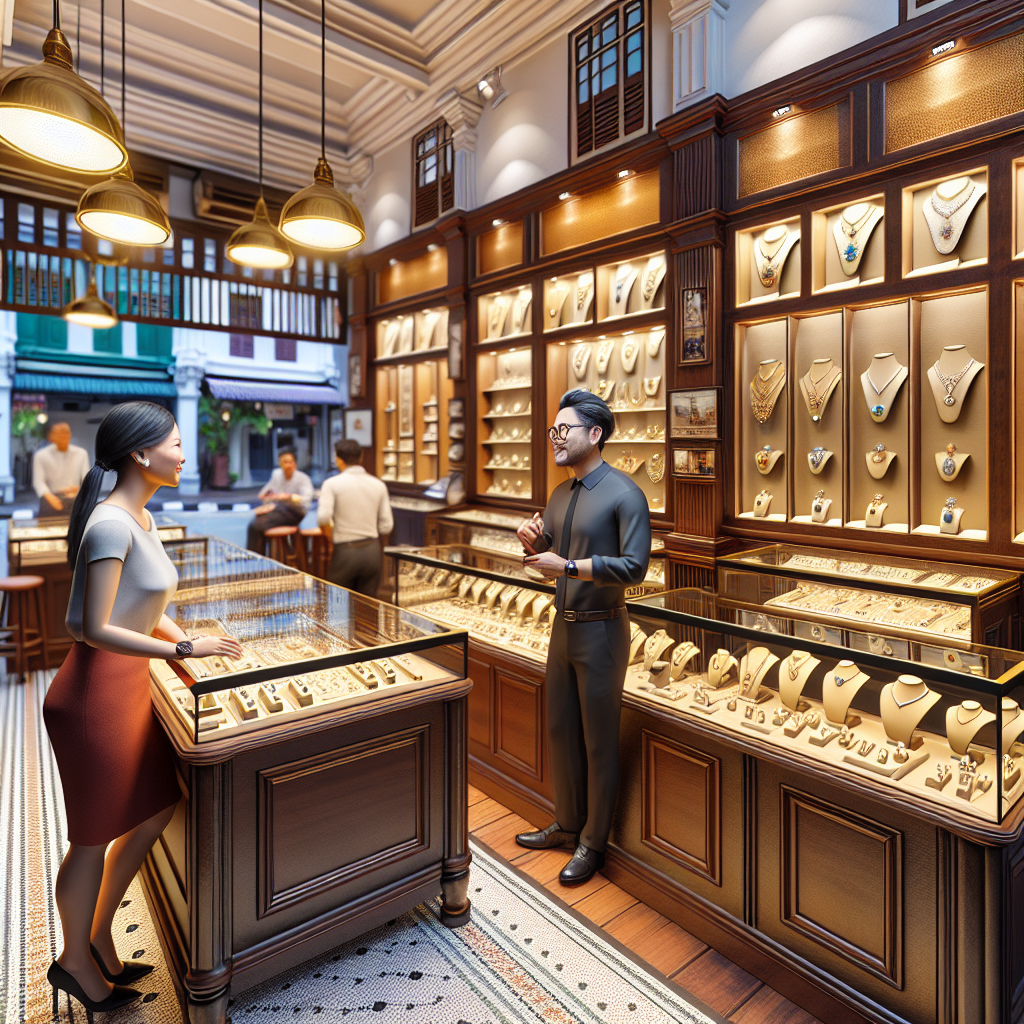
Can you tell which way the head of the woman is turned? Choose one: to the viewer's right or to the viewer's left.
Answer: to the viewer's right

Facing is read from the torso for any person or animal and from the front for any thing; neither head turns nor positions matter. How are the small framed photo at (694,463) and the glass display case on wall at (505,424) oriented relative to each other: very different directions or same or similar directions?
same or similar directions

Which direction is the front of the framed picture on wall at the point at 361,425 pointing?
toward the camera

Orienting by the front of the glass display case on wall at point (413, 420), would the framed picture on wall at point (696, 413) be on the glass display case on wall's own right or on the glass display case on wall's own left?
on the glass display case on wall's own left

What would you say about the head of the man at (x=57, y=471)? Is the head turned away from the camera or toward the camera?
toward the camera

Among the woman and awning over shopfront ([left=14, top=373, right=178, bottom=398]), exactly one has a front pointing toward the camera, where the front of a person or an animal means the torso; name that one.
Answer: the awning over shopfront

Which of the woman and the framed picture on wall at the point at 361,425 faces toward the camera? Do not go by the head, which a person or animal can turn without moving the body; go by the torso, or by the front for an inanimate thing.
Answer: the framed picture on wall

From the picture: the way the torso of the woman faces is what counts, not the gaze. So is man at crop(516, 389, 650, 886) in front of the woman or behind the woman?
in front

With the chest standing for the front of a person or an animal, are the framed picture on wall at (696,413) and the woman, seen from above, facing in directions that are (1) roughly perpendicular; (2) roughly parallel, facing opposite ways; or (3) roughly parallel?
roughly parallel, facing opposite ways

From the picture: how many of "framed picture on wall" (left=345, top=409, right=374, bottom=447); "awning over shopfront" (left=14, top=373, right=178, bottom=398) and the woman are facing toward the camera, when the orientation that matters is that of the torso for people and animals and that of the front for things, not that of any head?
2

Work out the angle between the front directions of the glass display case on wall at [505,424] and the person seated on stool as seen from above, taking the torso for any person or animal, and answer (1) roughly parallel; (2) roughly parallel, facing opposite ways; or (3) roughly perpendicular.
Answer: roughly parallel
